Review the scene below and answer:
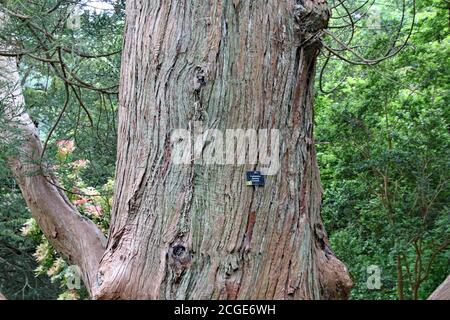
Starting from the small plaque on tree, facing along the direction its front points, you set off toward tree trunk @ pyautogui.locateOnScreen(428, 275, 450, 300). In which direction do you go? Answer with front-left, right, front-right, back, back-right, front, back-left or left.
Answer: back-left

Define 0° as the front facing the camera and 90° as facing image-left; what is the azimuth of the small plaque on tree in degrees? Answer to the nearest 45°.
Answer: approximately 0°
